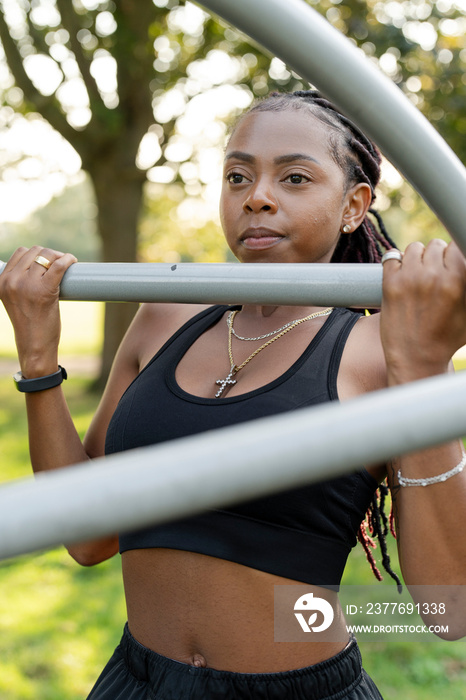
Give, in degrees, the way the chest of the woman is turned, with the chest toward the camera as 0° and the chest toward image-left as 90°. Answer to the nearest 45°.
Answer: approximately 45°

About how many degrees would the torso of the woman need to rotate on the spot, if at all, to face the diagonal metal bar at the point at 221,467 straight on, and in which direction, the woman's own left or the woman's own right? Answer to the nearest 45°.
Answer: approximately 45° to the woman's own left

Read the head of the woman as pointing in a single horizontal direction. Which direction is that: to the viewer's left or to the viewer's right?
to the viewer's left
